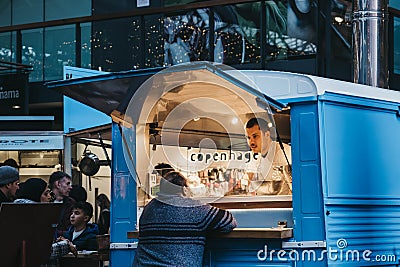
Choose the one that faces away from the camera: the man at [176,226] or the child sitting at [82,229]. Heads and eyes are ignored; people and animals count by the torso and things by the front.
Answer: the man

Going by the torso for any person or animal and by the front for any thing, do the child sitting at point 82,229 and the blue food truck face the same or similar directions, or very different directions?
very different directions

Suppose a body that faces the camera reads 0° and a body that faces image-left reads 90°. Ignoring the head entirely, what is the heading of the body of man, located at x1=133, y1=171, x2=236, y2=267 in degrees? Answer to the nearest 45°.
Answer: approximately 180°

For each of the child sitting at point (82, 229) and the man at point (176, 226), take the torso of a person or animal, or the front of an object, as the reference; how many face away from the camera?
1

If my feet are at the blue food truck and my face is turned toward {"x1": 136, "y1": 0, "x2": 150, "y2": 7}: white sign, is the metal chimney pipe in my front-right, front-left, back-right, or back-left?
front-right

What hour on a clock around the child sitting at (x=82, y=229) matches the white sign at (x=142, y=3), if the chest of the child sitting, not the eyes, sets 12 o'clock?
The white sign is roughly at 5 o'clock from the child sitting.

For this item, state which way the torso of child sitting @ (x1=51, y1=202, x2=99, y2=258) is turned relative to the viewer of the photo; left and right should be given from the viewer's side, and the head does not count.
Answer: facing the viewer and to the left of the viewer

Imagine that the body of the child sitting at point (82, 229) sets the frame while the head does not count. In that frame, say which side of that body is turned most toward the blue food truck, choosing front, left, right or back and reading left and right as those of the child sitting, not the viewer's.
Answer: left

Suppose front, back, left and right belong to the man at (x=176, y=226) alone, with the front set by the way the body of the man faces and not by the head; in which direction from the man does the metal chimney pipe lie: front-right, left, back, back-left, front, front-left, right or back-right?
front-right
